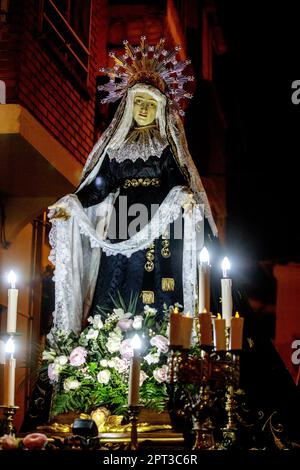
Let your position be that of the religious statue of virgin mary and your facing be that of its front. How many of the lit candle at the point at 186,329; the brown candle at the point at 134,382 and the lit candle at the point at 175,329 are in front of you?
3

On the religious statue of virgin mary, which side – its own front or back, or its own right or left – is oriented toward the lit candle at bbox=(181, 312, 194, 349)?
front

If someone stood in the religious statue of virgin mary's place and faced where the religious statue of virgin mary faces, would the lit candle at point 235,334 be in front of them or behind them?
in front

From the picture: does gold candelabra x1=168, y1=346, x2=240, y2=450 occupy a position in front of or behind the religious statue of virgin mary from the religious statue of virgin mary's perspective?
in front

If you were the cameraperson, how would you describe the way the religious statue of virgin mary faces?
facing the viewer

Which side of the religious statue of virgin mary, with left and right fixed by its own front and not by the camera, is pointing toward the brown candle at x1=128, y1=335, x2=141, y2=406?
front
